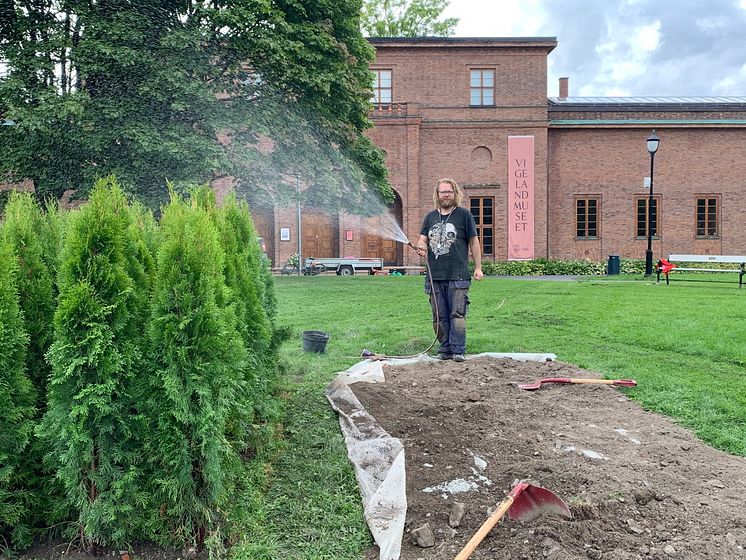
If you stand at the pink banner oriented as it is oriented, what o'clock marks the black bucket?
The black bucket is roughly at 12 o'clock from the pink banner.

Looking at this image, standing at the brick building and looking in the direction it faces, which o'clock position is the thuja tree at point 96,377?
The thuja tree is roughly at 12 o'clock from the brick building.

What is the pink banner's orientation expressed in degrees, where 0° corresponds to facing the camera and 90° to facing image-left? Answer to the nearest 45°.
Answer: approximately 0°

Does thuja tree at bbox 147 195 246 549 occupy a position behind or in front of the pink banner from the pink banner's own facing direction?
in front

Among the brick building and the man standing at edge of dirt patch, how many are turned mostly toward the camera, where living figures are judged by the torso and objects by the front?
2

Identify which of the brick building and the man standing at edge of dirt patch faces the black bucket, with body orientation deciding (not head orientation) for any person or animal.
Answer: the brick building

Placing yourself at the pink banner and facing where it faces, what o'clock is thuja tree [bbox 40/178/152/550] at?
The thuja tree is roughly at 12 o'clock from the pink banner.

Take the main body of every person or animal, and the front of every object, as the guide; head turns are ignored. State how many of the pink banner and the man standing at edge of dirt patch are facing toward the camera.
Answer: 2

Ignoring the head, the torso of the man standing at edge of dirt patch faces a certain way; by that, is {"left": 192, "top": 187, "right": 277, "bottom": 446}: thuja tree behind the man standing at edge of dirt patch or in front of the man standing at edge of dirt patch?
in front

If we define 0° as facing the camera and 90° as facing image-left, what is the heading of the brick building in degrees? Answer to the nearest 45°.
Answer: approximately 0°
